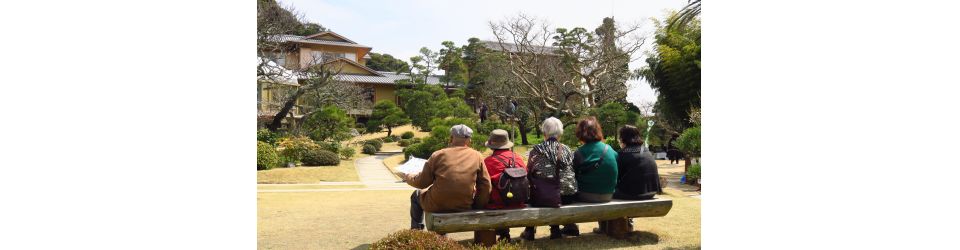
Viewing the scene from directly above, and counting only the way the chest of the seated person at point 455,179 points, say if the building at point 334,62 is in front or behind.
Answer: in front

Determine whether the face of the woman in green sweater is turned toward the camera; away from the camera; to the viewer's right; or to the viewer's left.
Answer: away from the camera

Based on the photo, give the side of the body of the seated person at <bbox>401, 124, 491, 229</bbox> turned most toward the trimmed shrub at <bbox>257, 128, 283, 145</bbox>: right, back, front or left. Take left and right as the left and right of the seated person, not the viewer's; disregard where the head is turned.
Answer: front

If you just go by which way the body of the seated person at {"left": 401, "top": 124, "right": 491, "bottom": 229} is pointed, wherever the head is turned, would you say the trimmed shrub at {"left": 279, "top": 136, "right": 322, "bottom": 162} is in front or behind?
in front

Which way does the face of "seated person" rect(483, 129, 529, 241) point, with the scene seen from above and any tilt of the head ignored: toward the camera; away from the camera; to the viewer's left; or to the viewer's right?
away from the camera

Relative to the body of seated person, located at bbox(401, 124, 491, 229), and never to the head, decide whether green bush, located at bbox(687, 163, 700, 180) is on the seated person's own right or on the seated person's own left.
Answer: on the seated person's own right

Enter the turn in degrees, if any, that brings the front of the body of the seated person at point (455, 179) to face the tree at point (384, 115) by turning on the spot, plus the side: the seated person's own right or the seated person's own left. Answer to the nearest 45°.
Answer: approximately 45° to the seated person's own right

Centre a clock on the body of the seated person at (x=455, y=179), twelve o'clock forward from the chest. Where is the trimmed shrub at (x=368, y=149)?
The trimmed shrub is roughly at 1 o'clock from the seated person.

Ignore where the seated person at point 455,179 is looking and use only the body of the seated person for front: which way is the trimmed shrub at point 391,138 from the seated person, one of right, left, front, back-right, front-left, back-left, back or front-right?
front-right

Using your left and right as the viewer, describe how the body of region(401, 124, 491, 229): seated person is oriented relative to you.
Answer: facing away from the viewer and to the left of the viewer

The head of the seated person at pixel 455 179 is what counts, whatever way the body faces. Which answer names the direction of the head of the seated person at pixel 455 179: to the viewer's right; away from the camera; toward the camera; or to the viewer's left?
away from the camera

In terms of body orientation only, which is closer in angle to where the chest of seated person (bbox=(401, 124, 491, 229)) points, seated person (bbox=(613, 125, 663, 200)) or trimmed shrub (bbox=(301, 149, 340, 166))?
the trimmed shrub

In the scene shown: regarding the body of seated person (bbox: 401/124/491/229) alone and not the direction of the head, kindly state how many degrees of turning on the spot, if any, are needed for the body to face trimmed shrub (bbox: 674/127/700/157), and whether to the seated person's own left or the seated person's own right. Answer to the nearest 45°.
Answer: approximately 90° to the seated person's own right
